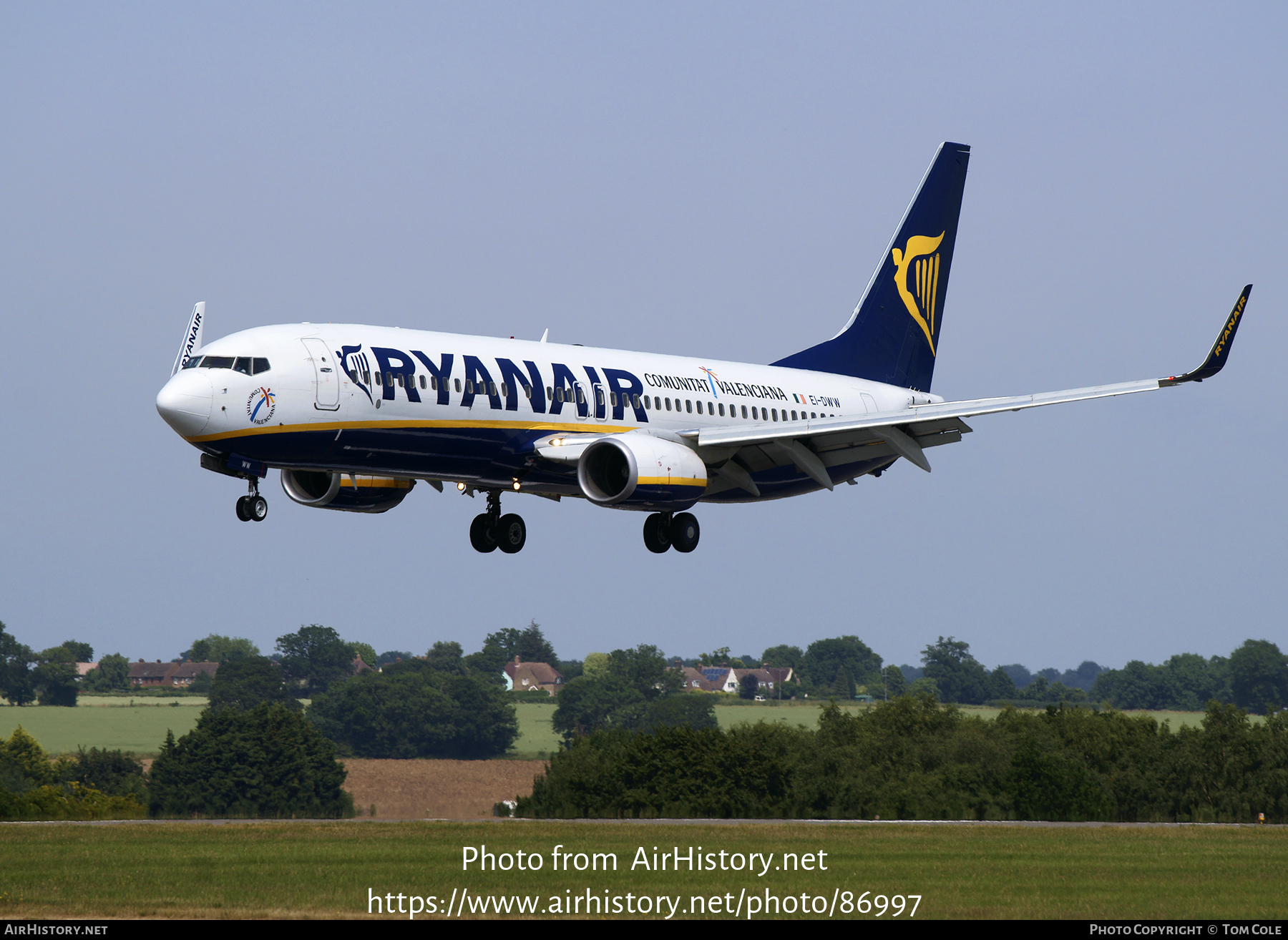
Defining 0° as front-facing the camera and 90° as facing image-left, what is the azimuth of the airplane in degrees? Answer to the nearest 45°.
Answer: approximately 45°
